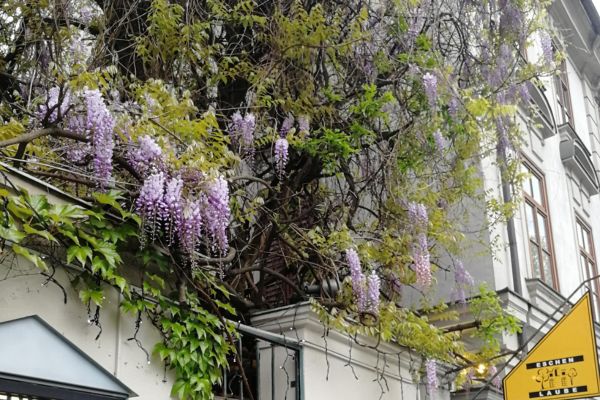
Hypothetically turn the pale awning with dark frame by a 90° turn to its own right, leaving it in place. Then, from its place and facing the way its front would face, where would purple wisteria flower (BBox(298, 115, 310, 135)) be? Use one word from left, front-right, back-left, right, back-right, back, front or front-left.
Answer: back

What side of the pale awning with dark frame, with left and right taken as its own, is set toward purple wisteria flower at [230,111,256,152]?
left

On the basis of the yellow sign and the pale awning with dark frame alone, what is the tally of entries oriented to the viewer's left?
0

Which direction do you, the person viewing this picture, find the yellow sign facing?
facing the viewer

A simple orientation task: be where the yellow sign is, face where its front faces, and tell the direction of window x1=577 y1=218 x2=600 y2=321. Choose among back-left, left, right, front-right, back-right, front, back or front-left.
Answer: back

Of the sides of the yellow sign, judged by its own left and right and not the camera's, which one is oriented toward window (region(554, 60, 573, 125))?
back

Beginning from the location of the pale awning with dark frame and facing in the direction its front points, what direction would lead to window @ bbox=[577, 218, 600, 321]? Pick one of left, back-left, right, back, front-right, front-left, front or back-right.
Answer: left

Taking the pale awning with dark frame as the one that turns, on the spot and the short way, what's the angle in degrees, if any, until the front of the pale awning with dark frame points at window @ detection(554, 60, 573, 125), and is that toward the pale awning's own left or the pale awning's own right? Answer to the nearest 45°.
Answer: approximately 90° to the pale awning's own left

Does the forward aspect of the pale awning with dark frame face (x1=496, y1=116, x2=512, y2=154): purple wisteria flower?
no

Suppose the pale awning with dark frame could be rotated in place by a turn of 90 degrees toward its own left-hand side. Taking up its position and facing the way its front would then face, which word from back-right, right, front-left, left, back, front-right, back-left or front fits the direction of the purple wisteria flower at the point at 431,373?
front

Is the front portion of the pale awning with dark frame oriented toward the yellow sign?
no

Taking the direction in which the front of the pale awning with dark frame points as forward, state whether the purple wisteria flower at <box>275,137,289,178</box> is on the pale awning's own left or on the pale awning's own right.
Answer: on the pale awning's own left

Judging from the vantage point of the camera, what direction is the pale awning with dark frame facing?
facing the viewer and to the right of the viewer

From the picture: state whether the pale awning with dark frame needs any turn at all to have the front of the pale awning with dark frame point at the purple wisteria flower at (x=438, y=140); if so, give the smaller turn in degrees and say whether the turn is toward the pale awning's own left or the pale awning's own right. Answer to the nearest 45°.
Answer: approximately 90° to the pale awning's own left
